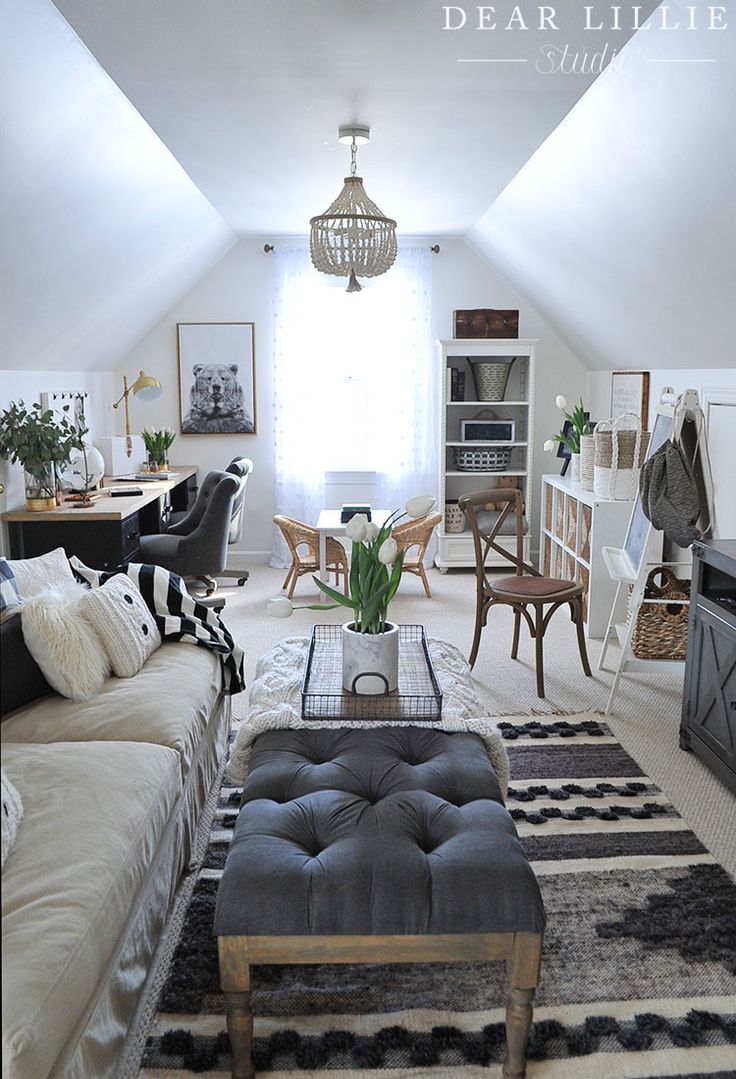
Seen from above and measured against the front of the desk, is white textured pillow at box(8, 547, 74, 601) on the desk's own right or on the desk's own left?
on the desk's own right

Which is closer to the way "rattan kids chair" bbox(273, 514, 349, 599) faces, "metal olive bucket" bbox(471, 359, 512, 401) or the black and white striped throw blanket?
the metal olive bucket

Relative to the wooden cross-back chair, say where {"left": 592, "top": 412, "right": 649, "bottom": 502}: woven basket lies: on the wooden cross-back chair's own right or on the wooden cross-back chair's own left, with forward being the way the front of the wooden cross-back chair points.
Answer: on the wooden cross-back chair's own left

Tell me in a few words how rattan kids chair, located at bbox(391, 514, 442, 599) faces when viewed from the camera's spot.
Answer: facing to the left of the viewer

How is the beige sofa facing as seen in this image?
to the viewer's right

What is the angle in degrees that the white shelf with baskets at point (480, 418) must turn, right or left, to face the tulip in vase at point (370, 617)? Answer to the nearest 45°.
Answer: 0° — it already faces it

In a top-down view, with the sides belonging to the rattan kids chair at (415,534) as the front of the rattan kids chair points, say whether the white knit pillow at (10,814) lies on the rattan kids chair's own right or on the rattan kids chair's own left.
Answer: on the rattan kids chair's own left

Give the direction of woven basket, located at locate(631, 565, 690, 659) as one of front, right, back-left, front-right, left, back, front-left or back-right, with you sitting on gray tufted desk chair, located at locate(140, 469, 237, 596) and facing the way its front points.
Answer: back-left

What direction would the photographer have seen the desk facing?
facing to the right of the viewer

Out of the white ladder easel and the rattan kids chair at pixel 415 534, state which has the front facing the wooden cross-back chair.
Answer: the white ladder easel

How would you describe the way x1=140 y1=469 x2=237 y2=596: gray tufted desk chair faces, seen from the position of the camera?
facing to the left of the viewer
